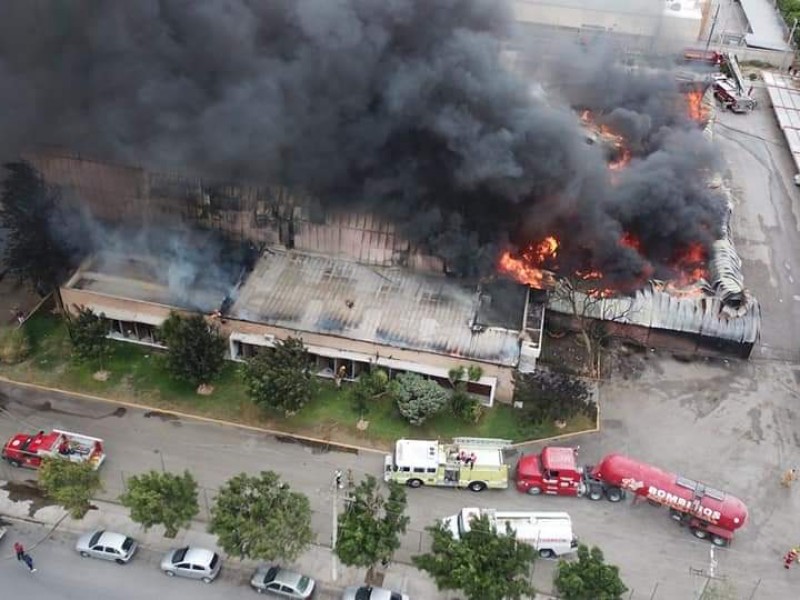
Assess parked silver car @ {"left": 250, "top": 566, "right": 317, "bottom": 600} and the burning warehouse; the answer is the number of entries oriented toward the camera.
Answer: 1

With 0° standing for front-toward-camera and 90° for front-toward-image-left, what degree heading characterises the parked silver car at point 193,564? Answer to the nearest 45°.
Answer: approximately 90°

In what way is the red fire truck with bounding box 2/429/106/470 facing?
to the viewer's left

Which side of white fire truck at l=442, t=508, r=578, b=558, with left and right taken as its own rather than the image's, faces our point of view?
left

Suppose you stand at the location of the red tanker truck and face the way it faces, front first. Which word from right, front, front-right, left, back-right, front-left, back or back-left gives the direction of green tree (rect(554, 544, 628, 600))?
left

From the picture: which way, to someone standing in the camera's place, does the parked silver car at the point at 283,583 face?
facing to the left of the viewer

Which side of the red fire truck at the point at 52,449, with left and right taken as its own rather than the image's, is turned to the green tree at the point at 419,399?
back

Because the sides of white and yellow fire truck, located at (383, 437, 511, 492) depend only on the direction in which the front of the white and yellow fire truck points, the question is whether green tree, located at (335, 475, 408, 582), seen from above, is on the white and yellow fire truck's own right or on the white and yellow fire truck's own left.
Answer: on the white and yellow fire truck's own left

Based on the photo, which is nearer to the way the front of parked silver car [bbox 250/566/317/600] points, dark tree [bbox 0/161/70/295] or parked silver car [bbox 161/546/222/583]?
the parked silver car [bbox 161/546/222/583]

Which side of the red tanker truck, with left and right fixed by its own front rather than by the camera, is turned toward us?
left

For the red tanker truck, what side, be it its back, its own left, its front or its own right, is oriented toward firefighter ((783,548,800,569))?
back
